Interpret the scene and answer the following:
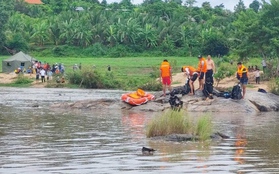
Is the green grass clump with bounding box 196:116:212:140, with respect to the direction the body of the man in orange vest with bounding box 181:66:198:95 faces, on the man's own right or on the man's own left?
on the man's own left

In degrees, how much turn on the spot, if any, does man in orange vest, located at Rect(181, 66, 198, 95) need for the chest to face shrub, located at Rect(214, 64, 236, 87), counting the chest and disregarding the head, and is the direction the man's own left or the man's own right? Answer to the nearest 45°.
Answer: approximately 90° to the man's own right

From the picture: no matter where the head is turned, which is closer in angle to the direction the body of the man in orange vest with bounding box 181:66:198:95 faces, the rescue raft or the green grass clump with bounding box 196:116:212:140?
the rescue raft

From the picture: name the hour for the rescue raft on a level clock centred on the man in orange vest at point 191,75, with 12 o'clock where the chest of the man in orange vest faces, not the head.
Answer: The rescue raft is roughly at 12 o'clock from the man in orange vest.

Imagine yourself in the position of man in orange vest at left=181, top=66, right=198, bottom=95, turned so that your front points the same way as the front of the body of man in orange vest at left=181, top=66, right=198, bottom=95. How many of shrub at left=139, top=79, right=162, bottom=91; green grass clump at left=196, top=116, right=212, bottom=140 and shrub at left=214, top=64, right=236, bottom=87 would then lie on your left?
1

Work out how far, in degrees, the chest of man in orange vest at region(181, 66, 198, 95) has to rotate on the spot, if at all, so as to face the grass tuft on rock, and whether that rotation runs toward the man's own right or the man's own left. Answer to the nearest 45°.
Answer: approximately 90° to the man's own left

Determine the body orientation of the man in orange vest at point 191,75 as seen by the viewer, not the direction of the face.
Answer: to the viewer's left
